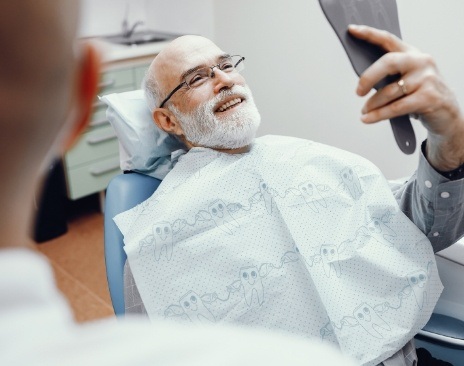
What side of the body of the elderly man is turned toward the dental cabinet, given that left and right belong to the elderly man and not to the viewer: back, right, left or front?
back

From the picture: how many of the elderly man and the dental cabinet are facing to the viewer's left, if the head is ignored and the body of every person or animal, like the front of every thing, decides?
0

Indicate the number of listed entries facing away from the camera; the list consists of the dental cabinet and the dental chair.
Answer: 0

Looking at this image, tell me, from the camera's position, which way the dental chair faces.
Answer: facing the viewer and to the right of the viewer

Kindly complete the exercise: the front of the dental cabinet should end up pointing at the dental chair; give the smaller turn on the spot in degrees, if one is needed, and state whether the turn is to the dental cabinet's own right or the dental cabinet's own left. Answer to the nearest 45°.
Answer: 0° — it already faces it

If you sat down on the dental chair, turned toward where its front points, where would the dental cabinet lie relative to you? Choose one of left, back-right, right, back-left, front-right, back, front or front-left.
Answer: back
